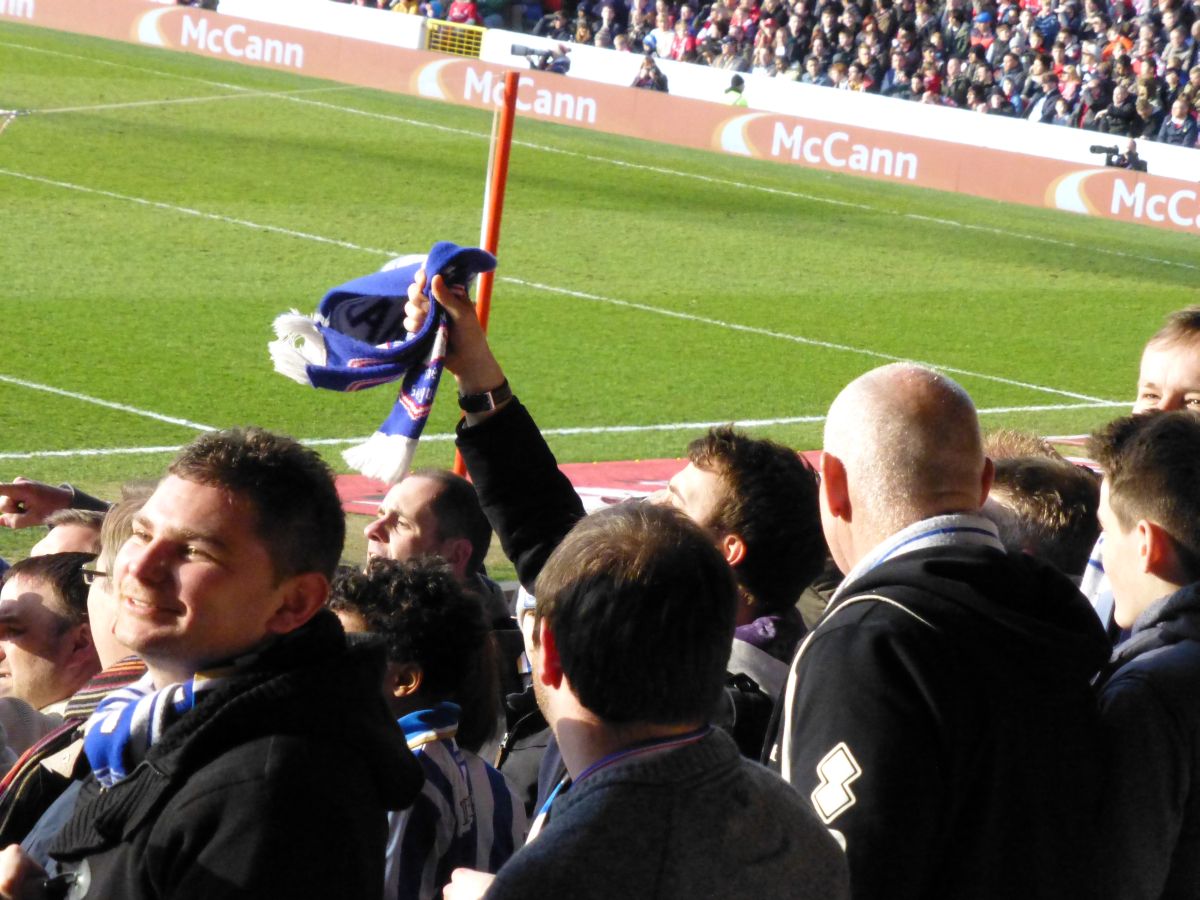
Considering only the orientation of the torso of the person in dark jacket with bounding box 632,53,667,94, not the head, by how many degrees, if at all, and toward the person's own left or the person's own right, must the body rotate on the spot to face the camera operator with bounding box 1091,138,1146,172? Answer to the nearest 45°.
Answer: approximately 45° to the person's own left

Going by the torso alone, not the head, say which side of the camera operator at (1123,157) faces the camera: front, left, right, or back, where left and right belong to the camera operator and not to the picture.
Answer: left

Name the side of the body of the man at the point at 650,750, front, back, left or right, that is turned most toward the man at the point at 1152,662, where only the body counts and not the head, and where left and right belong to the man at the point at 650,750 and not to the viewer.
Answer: right

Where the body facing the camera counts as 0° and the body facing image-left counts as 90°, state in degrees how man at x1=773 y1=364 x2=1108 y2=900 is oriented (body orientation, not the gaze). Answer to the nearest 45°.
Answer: approximately 135°

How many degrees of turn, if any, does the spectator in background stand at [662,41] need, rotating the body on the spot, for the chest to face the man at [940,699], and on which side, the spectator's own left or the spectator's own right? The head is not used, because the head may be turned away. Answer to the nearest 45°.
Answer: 0° — they already face them

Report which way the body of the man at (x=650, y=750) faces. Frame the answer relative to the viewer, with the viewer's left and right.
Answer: facing away from the viewer and to the left of the viewer

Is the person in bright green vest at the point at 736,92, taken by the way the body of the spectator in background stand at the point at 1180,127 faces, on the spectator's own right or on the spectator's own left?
on the spectator's own right

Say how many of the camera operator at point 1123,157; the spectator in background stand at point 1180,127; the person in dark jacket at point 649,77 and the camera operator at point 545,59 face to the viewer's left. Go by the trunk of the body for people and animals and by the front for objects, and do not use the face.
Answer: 2

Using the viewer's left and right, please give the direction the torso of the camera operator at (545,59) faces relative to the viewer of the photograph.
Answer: facing to the left of the viewer

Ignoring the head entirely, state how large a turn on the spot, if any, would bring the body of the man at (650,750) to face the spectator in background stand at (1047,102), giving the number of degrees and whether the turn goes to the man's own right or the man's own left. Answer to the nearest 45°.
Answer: approximately 45° to the man's own right
